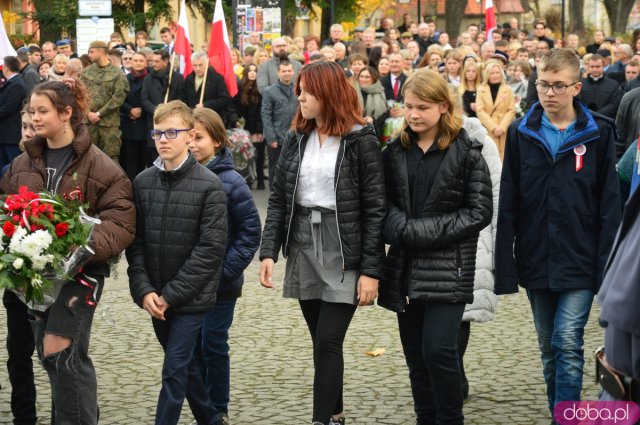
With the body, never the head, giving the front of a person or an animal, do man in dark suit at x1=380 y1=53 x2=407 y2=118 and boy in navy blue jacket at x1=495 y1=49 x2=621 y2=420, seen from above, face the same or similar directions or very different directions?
same or similar directions

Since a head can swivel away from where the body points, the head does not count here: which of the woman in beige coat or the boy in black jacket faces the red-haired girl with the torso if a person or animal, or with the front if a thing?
the woman in beige coat

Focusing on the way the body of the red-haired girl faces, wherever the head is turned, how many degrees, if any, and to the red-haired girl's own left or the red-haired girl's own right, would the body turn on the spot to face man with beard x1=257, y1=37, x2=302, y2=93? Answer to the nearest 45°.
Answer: approximately 135° to the red-haired girl's own right

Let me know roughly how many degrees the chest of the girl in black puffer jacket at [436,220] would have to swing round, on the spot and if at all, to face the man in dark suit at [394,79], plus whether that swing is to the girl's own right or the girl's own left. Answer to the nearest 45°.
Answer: approximately 135° to the girl's own right

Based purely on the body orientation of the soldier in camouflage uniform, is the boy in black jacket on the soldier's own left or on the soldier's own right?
on the soldier's own left

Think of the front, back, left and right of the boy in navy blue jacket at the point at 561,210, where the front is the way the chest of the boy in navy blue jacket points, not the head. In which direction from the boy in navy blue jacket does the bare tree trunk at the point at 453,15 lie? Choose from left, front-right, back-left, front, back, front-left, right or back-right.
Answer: back

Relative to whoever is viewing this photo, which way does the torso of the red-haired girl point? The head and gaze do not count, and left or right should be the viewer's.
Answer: facing the viewer and to the left of the viewer

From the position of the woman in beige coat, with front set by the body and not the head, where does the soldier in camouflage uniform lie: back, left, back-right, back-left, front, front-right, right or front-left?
right

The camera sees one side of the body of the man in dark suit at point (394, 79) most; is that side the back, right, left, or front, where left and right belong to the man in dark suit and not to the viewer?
front

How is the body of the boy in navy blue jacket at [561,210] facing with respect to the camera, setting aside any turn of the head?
toward the camera

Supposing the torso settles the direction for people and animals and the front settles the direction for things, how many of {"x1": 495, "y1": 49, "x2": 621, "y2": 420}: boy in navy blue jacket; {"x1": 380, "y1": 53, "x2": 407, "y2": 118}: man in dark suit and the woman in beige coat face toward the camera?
3

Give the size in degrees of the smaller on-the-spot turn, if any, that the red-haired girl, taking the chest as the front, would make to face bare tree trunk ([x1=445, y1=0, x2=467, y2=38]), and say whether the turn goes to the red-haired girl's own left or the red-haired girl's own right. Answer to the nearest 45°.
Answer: approximately 135° to the red-haired girl's own right

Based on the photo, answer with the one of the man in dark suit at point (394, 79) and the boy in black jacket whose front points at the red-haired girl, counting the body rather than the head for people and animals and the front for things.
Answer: the man in dark suit

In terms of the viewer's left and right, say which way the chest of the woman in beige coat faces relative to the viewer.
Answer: facing the viewer

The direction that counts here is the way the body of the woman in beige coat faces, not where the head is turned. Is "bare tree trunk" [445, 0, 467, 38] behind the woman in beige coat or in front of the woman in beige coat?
behind

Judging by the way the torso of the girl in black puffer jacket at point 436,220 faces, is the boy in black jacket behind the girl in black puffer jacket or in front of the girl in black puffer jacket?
in front

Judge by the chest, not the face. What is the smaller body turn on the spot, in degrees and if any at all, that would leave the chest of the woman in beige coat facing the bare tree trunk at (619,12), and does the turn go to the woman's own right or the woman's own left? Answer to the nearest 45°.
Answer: approximately 180°

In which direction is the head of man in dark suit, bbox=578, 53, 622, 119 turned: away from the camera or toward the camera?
toward the camera

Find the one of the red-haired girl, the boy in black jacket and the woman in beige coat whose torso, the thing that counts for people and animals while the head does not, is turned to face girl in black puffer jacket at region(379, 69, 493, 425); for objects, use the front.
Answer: the woman in beige coat
